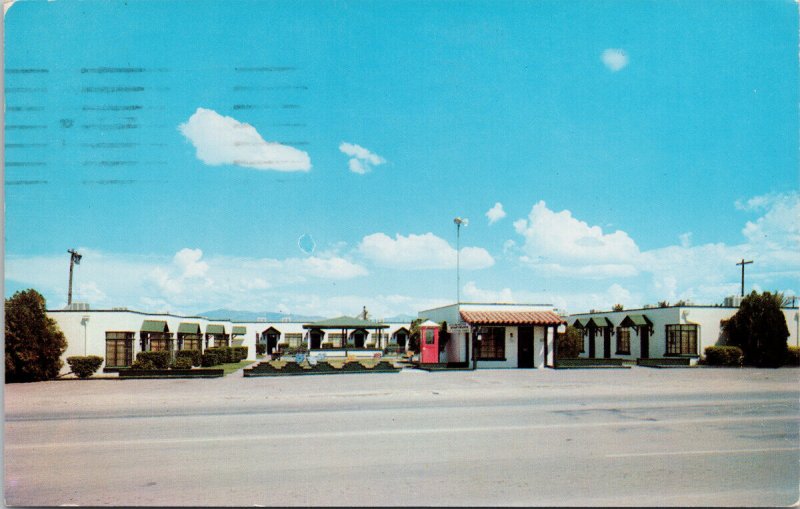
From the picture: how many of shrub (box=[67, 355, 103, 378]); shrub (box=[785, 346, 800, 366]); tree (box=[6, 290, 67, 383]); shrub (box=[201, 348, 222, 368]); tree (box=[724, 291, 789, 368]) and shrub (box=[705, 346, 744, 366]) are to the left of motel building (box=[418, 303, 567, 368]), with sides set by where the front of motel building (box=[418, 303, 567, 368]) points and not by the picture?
3

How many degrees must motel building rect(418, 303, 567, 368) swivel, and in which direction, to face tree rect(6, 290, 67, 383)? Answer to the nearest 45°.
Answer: approximately 45° to its right

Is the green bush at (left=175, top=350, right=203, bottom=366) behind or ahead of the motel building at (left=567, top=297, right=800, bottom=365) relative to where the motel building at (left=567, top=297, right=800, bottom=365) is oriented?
ahead

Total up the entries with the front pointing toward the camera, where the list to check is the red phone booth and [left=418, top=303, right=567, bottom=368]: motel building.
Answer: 2

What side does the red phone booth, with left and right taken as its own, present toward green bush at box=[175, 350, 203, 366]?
right

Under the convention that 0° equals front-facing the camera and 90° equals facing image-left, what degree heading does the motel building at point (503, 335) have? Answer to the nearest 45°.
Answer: approximately 0°

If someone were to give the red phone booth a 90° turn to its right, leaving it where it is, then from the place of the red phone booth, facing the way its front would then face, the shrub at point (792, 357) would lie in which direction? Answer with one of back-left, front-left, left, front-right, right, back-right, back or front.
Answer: back

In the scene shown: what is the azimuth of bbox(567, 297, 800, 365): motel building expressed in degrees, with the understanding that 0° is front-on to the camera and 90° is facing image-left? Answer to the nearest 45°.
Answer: approximately 45°
